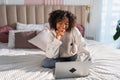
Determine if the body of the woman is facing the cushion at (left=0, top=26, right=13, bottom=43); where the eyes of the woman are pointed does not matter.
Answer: no

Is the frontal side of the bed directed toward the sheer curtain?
no

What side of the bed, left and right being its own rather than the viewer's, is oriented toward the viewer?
front

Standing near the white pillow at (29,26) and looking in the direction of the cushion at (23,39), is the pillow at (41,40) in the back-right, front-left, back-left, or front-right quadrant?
front-left

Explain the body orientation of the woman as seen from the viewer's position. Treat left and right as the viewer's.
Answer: facing the viewer

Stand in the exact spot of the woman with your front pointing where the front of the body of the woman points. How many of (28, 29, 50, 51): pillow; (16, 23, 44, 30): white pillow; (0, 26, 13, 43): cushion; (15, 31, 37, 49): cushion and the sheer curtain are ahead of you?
0

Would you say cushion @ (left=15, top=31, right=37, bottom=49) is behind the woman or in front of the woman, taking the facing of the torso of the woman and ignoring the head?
behind

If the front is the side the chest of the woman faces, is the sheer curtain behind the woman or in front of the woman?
behind

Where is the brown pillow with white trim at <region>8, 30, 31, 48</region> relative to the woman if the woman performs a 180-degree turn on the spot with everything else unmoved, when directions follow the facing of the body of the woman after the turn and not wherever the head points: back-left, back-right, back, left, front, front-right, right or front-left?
front-left

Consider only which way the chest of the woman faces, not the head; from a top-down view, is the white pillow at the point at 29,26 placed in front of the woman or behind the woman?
behind
